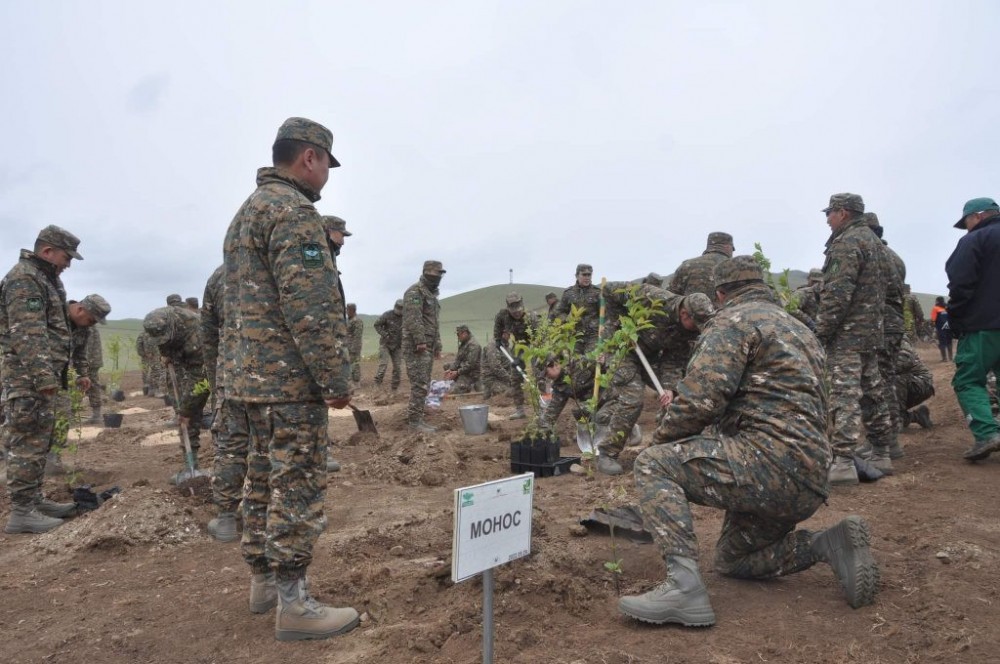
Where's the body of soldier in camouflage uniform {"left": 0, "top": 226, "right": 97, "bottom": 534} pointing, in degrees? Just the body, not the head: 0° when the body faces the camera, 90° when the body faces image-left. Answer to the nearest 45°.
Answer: approximately 270°

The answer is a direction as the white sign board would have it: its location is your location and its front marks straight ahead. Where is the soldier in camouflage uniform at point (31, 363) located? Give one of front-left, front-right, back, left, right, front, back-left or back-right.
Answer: back

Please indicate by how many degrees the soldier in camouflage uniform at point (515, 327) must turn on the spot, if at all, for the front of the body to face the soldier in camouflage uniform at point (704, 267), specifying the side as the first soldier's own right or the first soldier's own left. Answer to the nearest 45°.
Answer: approximately 45° to the first soldier's own left

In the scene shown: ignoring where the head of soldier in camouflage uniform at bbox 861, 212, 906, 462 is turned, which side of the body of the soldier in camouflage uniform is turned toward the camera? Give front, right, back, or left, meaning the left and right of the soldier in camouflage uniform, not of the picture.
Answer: left

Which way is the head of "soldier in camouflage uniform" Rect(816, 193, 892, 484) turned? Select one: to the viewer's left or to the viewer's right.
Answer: to the viewer's left

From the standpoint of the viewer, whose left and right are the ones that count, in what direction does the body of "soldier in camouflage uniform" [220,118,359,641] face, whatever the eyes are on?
facing away from the viewer and to the right of the viewer

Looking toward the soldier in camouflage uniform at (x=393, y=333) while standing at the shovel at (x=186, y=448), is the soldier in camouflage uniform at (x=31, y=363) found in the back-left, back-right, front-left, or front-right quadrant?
back-left

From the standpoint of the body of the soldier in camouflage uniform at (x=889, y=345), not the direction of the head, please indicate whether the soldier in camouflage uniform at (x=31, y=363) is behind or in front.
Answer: in front

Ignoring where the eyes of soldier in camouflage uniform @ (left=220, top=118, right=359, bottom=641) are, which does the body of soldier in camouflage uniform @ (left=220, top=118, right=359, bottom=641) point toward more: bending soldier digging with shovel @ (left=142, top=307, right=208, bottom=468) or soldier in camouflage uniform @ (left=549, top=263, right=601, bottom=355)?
the soldier in camouflage uniform

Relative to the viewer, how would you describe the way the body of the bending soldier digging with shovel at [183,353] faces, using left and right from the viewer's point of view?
facing to the left of the viewer

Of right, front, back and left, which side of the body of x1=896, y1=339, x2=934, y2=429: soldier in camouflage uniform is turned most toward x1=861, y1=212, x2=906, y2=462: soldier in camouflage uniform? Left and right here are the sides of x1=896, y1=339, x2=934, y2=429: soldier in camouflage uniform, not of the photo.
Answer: left

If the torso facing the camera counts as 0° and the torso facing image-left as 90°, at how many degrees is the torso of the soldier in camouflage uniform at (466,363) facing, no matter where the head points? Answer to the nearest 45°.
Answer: approximately 90°

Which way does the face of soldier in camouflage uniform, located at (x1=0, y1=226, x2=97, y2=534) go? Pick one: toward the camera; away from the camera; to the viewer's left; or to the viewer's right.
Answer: to the viewer's right

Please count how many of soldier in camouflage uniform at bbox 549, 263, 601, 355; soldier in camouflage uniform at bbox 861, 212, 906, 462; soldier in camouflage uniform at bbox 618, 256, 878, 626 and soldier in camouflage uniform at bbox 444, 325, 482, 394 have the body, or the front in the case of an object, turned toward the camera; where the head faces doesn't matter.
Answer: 1

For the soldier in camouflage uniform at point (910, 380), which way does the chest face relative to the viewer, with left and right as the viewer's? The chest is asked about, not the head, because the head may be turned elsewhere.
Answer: facing to the left of the viewer

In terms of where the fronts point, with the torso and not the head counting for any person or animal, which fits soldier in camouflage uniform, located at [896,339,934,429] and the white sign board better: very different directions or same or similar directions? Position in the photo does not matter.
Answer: very different directions

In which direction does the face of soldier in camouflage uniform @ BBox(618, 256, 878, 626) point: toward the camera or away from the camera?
away from the camera
